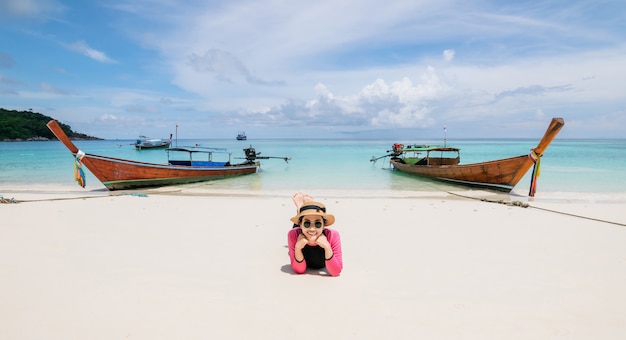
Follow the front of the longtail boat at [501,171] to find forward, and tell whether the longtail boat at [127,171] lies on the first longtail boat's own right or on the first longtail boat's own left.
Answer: on the first longtail boat's own right

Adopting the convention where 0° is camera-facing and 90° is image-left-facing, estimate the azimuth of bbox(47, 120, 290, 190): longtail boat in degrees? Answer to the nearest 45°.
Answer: approximately 45°

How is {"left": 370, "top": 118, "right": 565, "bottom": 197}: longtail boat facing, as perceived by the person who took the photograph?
facing the viewer and to the right of the viewer

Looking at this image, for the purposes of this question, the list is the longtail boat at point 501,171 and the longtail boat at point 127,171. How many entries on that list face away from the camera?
0

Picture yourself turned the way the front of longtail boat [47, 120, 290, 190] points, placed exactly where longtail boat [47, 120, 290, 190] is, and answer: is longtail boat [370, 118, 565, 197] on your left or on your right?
on your left
